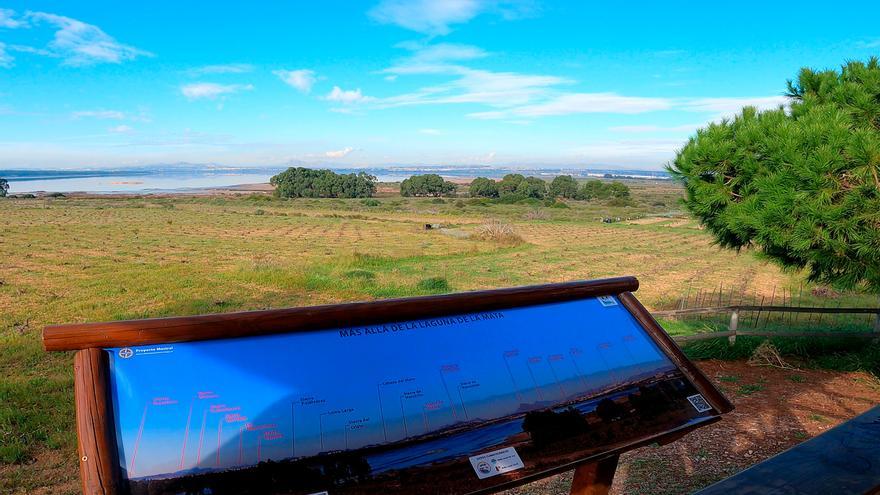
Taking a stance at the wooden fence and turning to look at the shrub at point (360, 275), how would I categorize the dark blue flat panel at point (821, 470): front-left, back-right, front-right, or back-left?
back-left

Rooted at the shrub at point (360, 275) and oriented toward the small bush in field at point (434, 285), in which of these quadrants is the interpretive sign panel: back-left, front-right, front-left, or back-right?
front-right

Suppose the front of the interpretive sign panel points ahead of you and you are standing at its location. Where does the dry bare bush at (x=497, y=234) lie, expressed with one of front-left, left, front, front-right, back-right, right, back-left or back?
back

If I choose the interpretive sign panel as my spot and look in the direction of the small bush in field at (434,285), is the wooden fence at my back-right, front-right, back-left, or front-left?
front-right

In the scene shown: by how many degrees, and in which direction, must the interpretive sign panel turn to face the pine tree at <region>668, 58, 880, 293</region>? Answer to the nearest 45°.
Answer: approximately 135° to its left

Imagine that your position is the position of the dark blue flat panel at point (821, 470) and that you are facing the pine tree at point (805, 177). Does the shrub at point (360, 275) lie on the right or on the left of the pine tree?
left

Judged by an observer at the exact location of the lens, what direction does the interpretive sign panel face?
facing the viewer

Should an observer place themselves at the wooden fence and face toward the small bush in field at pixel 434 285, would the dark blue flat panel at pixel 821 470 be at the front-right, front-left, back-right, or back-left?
back-left

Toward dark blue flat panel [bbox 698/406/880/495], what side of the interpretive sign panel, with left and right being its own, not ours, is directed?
left

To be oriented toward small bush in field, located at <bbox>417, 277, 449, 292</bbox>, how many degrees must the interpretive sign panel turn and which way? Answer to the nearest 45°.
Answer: approximately 180°

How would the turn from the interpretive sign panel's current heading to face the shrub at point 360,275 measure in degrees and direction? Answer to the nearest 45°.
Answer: approximately 180°

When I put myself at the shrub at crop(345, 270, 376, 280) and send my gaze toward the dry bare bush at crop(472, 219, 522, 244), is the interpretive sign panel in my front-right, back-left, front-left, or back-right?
back-right
